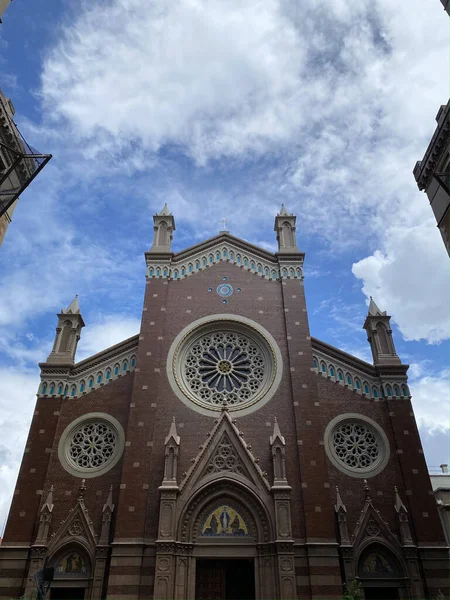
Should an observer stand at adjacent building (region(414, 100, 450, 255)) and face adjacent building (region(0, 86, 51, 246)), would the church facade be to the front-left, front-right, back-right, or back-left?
front-right

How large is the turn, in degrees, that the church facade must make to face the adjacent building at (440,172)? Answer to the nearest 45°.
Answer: approximately 45° to its left

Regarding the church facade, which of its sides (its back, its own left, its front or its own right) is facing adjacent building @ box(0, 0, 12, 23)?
front

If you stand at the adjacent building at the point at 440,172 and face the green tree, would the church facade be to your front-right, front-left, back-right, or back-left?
front-left

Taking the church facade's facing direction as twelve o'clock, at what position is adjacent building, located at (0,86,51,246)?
The adjacent building is roughly at 1 o'clock from the church facade.

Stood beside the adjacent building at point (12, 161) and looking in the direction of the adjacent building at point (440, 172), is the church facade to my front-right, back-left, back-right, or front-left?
front-left

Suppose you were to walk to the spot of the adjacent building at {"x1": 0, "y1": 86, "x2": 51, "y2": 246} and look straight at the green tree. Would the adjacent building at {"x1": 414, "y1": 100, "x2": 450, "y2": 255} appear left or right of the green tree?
right

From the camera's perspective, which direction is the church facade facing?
toward the camera
